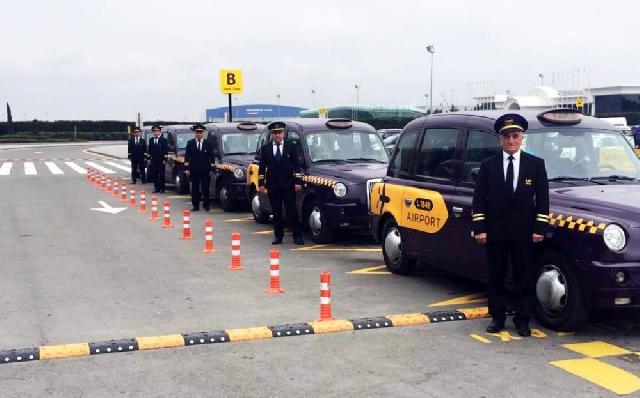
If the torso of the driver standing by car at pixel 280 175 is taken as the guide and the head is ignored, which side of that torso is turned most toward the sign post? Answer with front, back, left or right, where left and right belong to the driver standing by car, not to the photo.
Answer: back

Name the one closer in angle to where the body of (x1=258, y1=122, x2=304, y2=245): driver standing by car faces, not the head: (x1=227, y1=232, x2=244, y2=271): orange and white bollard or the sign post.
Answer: the orange and white bollard

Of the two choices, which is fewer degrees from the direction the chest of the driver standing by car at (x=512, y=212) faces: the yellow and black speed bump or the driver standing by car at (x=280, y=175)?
the yellow and black speed bump

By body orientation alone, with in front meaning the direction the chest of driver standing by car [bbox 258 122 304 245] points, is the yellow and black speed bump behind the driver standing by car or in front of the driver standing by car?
in front

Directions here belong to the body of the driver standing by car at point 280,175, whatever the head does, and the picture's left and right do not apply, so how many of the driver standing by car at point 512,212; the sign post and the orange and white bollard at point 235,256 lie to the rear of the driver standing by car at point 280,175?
1

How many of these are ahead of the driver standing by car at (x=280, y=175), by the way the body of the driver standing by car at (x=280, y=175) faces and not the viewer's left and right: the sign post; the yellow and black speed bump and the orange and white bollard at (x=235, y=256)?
2

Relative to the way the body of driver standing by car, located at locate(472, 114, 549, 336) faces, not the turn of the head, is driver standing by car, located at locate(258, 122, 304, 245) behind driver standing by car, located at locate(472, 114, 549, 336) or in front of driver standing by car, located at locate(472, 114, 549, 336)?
behind

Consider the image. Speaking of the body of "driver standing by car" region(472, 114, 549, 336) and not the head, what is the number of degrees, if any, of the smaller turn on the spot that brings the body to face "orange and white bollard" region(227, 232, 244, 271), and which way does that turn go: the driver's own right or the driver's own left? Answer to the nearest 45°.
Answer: approximately 135° to the driver's own right

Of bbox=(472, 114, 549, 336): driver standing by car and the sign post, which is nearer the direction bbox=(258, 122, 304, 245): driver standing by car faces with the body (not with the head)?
the driver standing by car

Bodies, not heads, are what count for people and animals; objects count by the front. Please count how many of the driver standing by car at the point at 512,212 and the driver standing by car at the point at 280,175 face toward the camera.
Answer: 2

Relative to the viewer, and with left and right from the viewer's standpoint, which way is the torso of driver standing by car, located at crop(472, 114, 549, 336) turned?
facing the viewer

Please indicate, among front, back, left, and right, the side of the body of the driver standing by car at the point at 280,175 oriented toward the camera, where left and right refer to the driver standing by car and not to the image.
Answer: front
